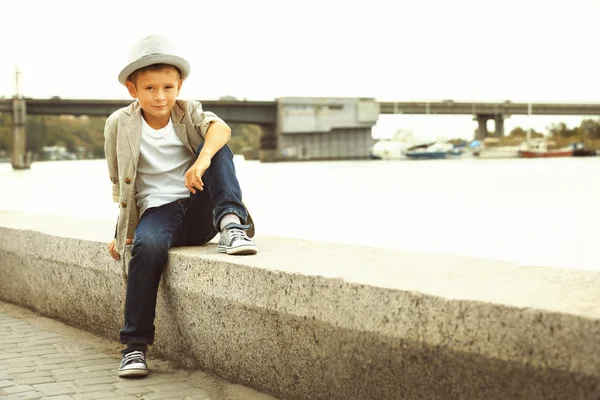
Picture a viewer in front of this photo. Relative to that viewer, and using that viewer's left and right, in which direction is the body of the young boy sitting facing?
facing the viewer

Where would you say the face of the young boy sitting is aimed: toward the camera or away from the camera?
toward the camera
